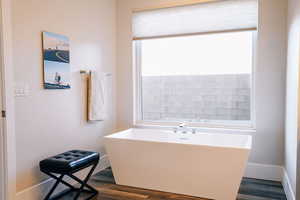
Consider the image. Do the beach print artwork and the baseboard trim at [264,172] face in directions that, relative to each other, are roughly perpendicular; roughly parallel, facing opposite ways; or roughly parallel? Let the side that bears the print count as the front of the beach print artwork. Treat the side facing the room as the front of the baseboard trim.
roughly perpendicular

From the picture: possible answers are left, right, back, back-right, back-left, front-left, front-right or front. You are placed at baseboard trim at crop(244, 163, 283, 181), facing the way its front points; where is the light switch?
front-right

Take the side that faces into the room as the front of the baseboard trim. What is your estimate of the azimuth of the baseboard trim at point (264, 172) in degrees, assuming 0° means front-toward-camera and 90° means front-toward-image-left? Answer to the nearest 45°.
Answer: approximately 0°

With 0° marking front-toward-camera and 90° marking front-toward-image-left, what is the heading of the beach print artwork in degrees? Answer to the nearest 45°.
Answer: approximately 315°

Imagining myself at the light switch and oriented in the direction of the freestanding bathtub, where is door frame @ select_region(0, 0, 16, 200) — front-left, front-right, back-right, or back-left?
back-right

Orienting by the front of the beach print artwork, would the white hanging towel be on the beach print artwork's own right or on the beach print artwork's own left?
on the beach print artwork's own left

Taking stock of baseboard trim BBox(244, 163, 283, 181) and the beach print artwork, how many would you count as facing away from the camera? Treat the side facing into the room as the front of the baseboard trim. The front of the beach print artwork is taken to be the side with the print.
0

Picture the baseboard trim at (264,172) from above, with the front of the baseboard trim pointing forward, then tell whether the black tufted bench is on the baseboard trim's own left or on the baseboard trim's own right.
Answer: on the baseboard trim's own right
